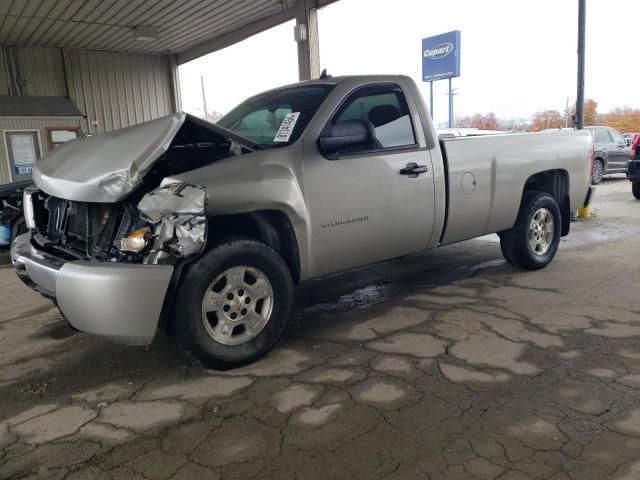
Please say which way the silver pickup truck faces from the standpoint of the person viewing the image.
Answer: facing the viewer and to the left of the viewer

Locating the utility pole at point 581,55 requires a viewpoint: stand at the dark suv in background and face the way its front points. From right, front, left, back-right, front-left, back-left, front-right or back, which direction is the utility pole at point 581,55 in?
back-right

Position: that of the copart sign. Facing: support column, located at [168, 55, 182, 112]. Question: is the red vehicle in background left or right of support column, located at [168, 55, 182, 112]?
left

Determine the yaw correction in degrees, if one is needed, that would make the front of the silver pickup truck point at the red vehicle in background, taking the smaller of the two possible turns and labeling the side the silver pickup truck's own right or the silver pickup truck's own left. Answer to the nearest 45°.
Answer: approximately 180°

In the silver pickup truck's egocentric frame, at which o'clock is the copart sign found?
The copart sign is roughly at 5 o'clock from the silver pickup truck.

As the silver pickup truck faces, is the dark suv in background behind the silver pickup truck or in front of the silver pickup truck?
behind

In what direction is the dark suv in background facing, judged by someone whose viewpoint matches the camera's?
facing away from the viewer and to the right of the viewer
